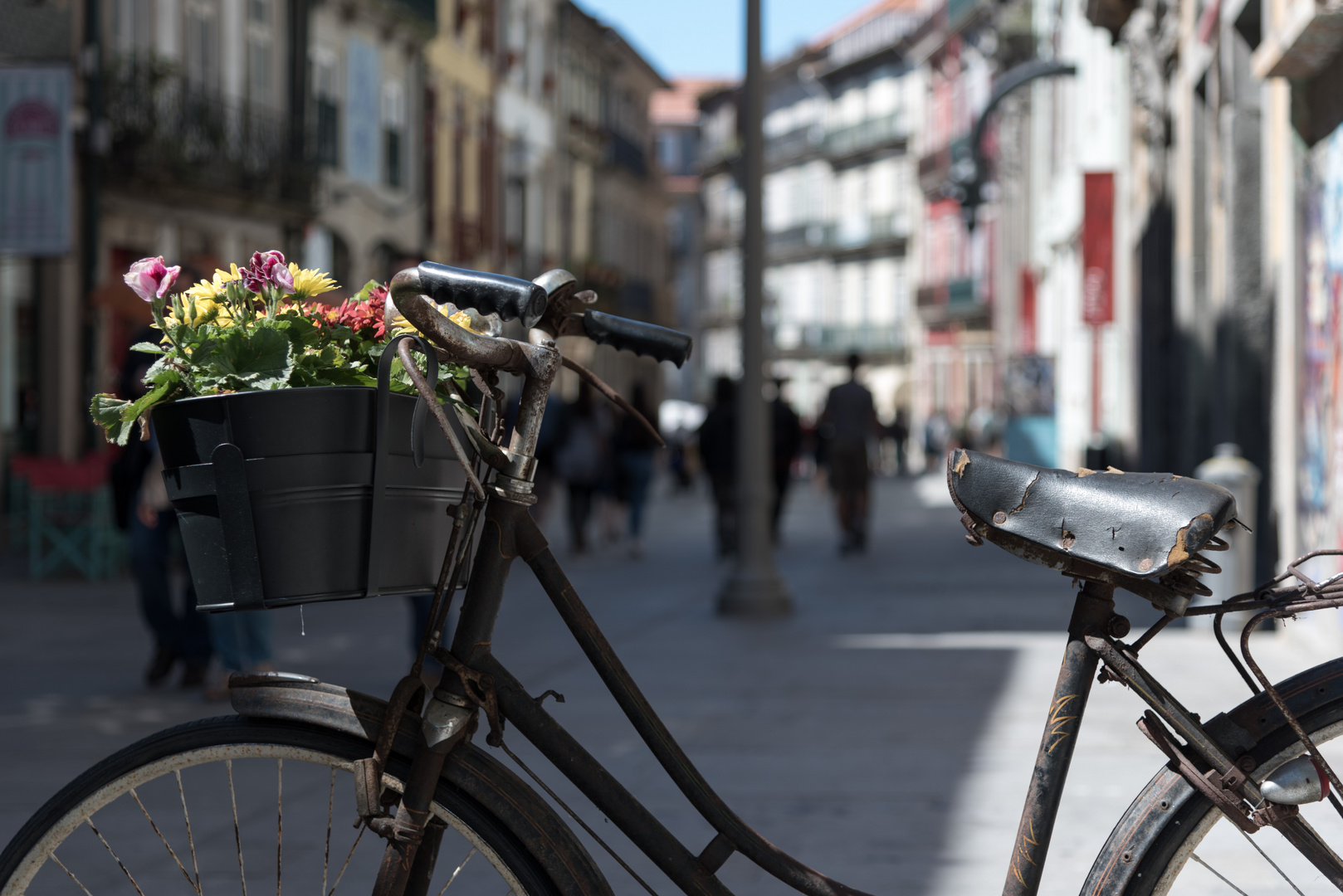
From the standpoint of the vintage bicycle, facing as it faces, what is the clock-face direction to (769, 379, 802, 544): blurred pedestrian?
The blurred pedestrian is roughly at 3 o'clock from the vintage bicycle.

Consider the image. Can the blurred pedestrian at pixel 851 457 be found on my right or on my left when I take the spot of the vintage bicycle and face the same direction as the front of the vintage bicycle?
on my right

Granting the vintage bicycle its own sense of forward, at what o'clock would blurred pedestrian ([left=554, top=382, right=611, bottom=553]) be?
The blurred pedestrian is roughly at 3 o'clock from the vintage bicycle.

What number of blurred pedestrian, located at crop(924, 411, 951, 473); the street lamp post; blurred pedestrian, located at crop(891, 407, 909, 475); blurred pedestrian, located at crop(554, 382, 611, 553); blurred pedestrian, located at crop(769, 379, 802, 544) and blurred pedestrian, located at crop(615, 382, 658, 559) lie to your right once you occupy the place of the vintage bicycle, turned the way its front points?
6

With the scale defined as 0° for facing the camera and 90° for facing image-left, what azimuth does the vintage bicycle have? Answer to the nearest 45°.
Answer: approximately 90°

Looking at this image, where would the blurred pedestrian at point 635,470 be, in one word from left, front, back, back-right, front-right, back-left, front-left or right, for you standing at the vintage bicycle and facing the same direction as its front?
right

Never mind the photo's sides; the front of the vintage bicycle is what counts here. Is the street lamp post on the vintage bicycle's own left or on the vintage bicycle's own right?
on the vintage bicycle's own right

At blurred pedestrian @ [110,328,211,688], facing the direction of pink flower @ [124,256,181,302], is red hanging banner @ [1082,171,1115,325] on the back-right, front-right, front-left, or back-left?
back-left
